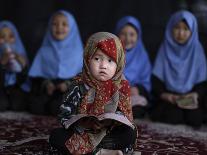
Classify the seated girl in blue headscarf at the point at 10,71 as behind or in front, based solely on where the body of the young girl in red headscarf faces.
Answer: behind

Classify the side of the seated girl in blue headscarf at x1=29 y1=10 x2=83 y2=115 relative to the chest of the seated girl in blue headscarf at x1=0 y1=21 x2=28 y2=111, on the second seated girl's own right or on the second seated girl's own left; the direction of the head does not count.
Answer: on the second seated girl's own left

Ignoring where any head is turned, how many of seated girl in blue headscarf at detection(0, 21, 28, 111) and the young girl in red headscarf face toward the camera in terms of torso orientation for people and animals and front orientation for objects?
2

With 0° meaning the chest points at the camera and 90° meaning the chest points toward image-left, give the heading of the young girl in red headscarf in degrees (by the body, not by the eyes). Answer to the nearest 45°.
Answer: approximately 0°

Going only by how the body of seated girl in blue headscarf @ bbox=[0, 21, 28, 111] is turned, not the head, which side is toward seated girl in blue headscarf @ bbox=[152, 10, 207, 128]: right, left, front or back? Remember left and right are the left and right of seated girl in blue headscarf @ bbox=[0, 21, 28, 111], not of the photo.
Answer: left

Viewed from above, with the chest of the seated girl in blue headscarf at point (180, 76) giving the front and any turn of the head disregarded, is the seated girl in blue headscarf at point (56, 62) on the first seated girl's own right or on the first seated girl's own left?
on the first seated girl's own right
